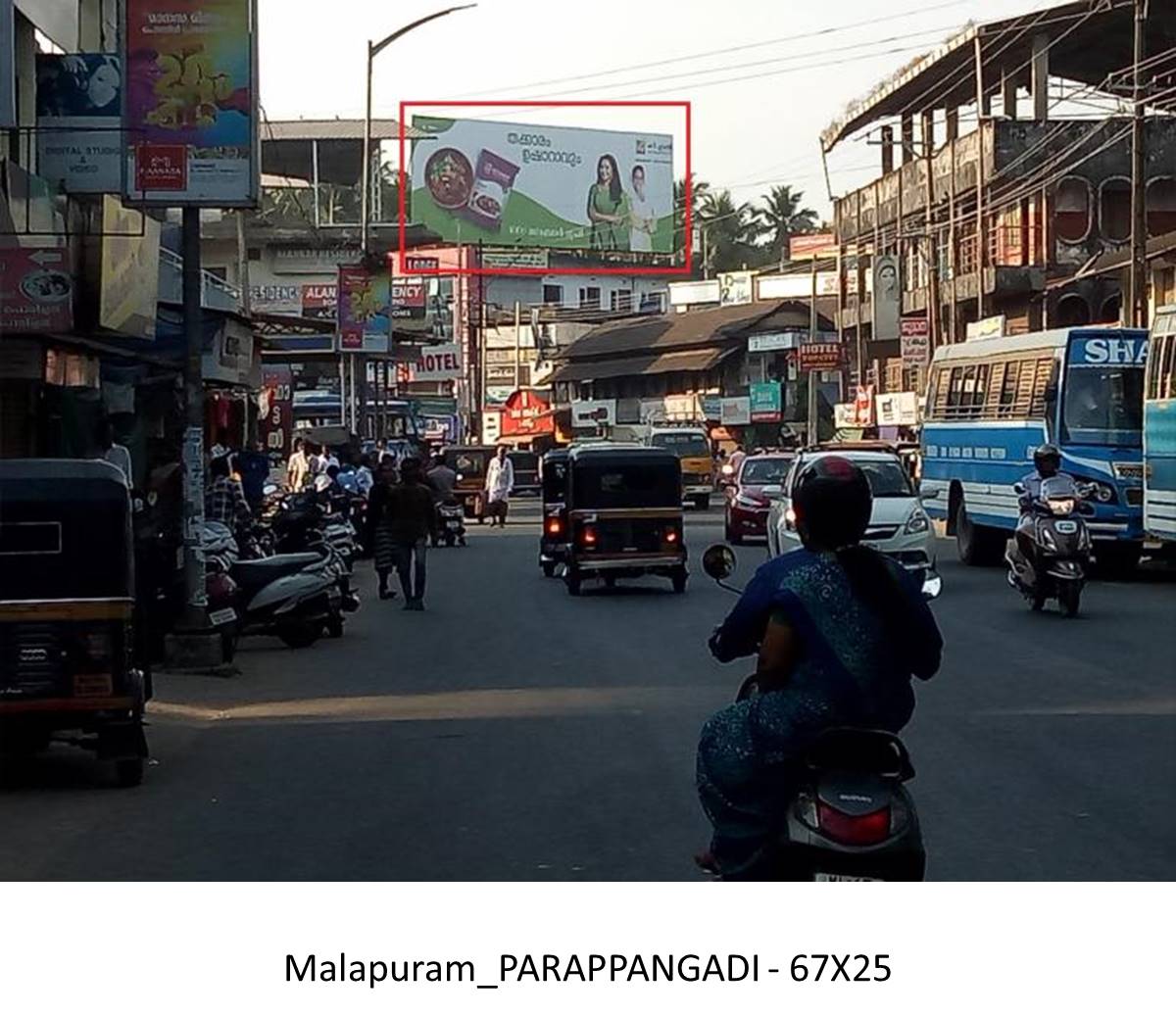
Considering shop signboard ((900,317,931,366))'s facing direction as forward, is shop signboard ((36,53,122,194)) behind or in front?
in front

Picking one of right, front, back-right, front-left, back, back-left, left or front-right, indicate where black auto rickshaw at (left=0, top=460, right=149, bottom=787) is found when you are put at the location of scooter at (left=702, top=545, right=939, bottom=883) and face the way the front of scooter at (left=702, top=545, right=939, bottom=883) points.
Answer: front-left

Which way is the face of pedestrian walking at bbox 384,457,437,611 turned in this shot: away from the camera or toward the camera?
away from the camera

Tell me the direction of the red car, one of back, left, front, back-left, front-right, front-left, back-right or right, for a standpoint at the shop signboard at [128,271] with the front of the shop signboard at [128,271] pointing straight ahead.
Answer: left

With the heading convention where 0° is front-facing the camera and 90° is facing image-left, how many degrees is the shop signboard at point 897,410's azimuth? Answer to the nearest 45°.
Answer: approximately 0°

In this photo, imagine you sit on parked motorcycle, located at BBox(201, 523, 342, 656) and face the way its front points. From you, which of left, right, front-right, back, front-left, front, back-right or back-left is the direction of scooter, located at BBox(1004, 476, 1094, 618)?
back-left

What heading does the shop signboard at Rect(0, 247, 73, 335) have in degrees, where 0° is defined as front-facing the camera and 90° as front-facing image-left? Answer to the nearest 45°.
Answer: approximately 0°

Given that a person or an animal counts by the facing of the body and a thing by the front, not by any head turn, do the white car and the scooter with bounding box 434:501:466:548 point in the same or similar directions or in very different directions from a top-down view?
very different directions

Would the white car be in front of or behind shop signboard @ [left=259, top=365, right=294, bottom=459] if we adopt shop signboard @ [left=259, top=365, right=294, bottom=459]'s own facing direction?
in front

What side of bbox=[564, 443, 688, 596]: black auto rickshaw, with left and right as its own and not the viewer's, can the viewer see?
back
